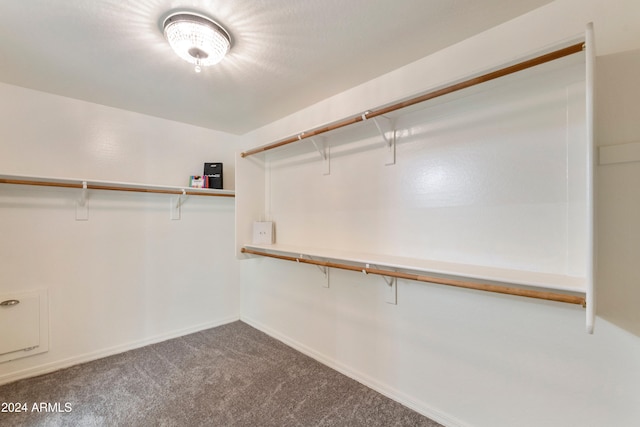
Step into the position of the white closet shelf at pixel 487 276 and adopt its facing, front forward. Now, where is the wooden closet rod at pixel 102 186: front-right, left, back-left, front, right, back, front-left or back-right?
front-right

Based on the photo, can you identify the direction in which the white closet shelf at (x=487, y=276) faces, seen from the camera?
facing the viewer and to the left of the viewer

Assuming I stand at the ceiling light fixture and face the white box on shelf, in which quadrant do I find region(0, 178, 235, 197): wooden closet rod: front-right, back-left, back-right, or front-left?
front-left

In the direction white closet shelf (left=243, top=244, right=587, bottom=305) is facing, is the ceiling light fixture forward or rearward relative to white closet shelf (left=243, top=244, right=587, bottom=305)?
forward

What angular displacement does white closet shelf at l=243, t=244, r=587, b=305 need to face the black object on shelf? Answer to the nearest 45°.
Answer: approximately 45° to its right
